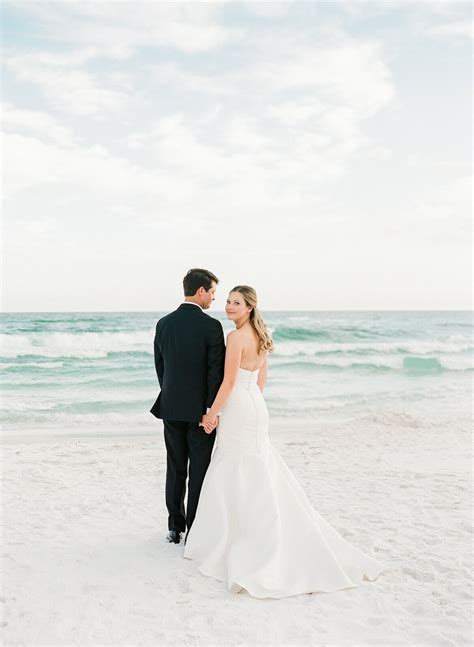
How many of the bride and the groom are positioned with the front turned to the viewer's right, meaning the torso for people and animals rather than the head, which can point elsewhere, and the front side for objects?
0

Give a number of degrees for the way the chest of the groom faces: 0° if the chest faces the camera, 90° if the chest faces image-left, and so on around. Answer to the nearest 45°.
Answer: approximately 180°

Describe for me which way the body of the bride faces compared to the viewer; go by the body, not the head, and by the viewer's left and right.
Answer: facing away from the viewer and to the left of the viewer

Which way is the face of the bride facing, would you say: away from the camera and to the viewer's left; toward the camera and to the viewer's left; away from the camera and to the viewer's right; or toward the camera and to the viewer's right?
toward the camera and to the viewer's left
